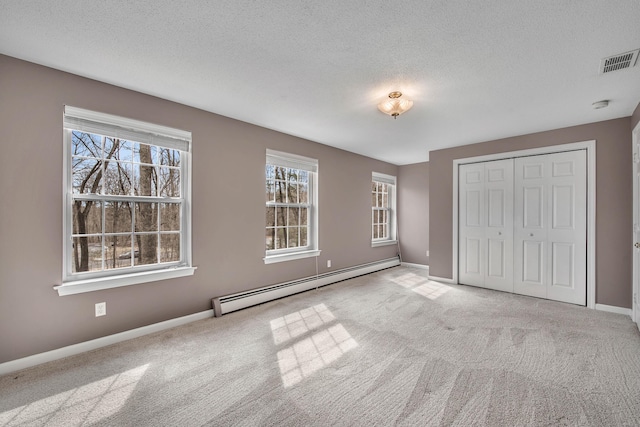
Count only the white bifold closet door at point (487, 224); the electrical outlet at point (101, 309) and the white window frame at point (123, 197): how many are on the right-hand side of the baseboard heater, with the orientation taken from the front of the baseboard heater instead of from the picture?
2

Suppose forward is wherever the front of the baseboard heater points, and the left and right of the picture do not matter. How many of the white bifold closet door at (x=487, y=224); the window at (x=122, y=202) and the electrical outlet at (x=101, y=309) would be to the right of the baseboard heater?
2

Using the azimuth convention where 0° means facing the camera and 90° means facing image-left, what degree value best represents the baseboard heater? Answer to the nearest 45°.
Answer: approximately 315°

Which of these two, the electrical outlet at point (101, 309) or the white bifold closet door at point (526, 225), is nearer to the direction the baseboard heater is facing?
the white bifold closet door

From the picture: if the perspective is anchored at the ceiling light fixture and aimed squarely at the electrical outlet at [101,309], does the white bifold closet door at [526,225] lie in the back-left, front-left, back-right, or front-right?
back-right

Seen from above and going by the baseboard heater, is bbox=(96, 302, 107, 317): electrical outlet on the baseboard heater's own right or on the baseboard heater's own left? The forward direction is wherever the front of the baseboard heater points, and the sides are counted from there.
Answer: on the baseboard heater's own right

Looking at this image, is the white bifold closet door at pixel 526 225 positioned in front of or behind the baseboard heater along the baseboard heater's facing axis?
in front

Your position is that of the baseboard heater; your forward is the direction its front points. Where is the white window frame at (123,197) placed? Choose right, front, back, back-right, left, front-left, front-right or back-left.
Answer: right
